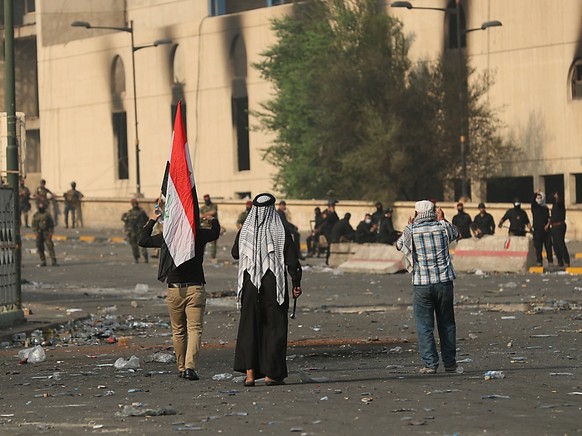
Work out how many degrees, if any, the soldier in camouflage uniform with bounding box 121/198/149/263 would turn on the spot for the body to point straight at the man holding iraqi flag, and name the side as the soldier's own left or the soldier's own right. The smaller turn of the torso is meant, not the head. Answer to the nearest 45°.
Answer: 0° — they already face them

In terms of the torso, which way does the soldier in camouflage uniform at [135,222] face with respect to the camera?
toward the camera

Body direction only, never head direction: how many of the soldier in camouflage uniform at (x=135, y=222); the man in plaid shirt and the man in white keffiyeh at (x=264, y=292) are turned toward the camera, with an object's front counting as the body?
1

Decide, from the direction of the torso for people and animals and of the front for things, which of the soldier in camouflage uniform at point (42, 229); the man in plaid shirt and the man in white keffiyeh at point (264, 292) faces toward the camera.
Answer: the soldier in camouflage uniform

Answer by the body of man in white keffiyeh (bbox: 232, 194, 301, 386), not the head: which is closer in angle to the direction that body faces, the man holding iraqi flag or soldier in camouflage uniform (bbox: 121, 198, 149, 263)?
the soldier in camouflage uniform

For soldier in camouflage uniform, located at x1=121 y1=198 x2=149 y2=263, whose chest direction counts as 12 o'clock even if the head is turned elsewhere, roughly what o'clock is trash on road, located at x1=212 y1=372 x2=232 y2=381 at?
The trash on road is roughly at 12 o'clock from the soldier in camouflage uniform.

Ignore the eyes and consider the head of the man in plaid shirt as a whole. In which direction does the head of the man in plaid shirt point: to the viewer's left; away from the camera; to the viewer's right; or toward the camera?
away from the camera

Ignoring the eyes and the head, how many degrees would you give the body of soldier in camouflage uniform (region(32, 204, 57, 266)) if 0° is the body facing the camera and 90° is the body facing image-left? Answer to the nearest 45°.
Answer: approximately 0°

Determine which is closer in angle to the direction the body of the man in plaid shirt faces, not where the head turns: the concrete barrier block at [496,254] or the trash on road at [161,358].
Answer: the concrete barrier block

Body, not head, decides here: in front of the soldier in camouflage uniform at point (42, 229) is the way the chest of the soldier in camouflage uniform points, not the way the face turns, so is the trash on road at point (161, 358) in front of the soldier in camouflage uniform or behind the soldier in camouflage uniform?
in front

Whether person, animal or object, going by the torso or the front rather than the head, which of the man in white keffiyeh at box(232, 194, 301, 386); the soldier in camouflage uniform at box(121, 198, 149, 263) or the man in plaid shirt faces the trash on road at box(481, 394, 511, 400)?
the soldier in camouflage uniform

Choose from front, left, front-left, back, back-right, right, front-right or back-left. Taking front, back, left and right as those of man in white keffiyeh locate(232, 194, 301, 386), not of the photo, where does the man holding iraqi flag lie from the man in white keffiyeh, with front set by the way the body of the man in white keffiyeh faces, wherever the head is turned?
front-left

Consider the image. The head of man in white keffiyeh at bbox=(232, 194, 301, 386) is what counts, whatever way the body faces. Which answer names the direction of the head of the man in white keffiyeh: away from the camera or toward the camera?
away from the camera

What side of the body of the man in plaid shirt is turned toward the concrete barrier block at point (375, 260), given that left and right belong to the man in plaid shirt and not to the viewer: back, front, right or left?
front

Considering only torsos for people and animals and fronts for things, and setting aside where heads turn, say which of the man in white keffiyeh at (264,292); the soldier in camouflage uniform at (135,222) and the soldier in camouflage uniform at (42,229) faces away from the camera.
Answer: the man in white keffiyeh

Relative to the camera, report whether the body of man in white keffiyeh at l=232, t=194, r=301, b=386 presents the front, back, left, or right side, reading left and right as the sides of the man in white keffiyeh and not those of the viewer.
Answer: back
